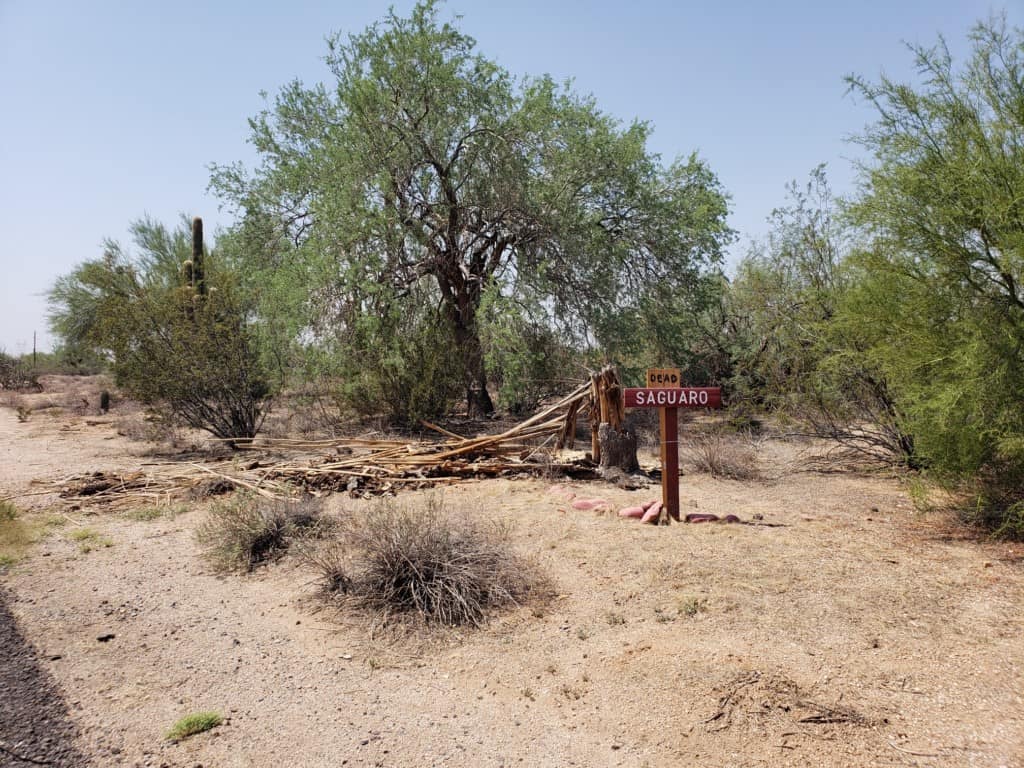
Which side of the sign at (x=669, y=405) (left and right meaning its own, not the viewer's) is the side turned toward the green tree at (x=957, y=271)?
left

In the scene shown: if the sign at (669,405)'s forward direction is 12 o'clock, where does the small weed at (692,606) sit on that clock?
The small weed is roughly at 12 o'clock from the sign.

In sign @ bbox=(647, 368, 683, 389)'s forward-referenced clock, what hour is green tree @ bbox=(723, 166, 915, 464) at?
The green tree is roughly at 7 o'clock from the sign.

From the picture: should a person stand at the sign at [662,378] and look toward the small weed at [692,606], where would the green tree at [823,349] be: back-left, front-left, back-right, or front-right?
back-left

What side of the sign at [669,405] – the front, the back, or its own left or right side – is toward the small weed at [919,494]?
left

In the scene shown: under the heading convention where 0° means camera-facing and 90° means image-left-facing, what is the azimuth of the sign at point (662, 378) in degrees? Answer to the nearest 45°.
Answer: approximately 0°

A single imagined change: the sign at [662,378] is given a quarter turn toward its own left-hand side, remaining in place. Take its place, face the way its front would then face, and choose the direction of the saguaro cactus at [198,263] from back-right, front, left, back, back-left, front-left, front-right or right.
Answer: back-left

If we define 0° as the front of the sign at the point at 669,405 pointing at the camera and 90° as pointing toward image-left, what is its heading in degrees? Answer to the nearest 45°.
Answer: approximately 0°

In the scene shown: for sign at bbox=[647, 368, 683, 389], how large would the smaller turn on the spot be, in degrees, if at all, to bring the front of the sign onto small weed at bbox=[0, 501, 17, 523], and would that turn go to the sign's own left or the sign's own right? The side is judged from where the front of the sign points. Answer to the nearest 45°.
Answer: approximately 90° to the sign's own right

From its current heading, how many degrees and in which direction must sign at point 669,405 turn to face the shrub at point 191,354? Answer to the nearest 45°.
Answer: approximately 135° to its right
